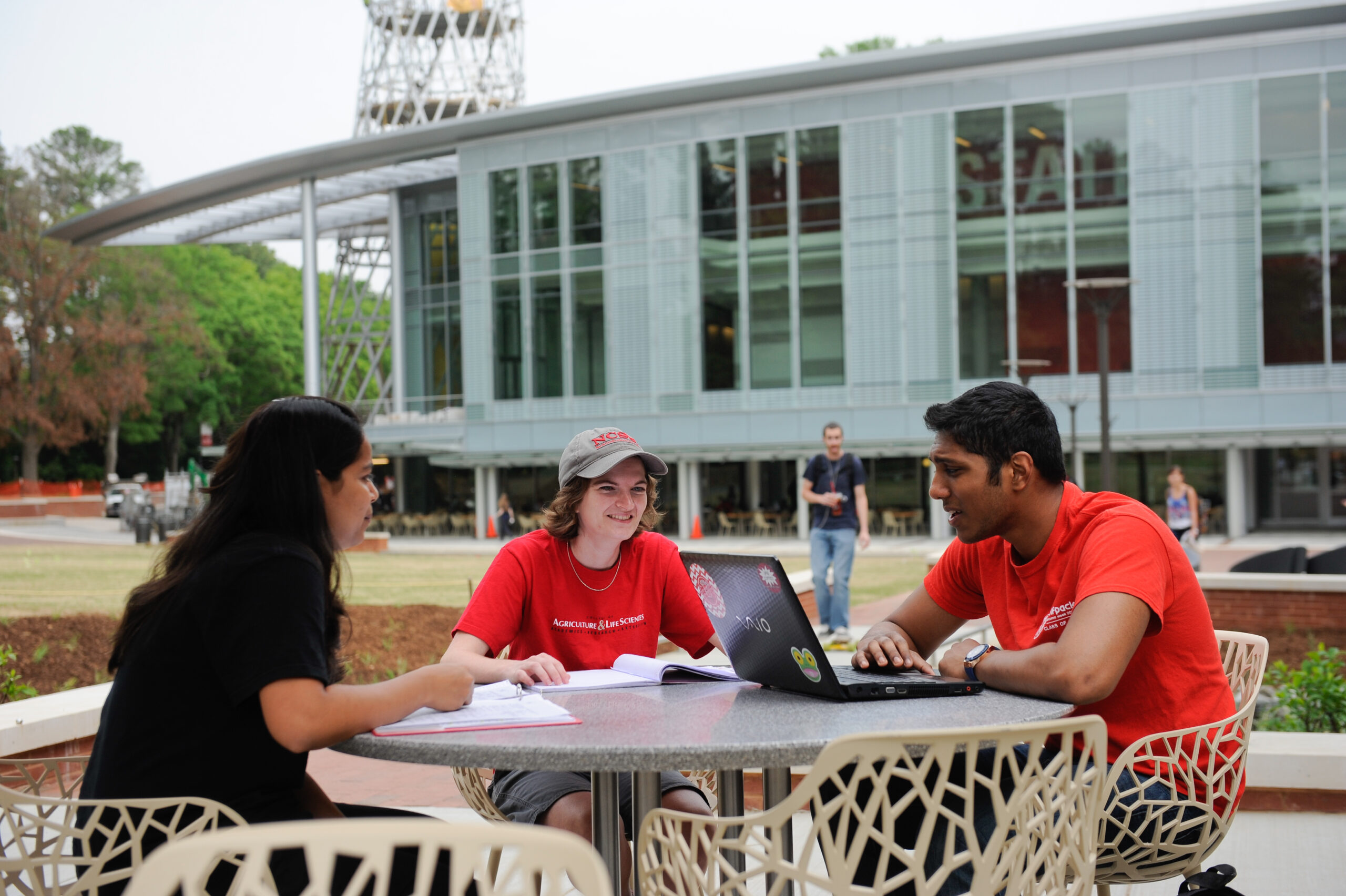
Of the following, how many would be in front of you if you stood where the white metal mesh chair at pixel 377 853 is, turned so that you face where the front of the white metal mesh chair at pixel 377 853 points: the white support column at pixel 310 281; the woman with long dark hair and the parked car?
3

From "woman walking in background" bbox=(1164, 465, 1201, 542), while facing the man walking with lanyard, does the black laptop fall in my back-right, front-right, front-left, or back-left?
front-left

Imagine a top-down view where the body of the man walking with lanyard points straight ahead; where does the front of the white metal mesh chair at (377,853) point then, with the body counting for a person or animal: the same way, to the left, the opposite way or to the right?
the opposite way

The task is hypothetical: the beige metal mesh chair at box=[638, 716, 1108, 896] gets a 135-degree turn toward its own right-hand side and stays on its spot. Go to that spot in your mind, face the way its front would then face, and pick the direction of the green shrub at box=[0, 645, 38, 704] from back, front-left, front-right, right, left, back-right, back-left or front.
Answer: back-left

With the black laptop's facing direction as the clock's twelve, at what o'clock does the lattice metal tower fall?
The lattice metal tower is roughly at 10 o'clock from the black laptop.

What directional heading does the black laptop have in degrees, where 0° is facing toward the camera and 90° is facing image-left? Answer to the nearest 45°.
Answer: approximately 225°

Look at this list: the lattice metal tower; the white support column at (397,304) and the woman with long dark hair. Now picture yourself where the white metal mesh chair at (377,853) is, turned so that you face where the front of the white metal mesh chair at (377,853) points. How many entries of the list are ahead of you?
3

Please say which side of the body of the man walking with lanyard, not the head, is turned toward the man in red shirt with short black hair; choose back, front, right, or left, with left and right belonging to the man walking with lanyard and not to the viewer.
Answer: front

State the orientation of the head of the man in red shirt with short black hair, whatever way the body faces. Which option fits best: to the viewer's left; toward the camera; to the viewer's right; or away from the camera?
to the viewer's left

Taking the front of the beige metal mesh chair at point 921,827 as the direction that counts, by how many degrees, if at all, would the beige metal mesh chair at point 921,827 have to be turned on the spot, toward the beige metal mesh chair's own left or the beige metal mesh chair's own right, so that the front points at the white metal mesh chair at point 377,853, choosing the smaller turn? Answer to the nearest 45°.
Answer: approximately 90° to the beige metal mesh chair's own left

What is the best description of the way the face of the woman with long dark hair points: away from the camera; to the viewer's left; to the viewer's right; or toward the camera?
to the viewer's right

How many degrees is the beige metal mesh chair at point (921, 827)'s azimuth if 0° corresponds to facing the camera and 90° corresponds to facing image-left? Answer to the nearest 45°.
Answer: approximately 135°

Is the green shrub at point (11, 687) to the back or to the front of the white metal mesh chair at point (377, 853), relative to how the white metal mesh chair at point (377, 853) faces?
to the front

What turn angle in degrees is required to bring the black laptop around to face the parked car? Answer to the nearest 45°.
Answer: approximately 90° to its left

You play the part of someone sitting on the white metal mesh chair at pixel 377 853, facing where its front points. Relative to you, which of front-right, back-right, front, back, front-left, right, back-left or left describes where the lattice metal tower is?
front

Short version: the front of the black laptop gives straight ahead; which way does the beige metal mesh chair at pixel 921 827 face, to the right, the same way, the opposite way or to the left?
to the left

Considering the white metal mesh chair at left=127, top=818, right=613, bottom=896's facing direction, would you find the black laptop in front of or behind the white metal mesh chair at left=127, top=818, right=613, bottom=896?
in front

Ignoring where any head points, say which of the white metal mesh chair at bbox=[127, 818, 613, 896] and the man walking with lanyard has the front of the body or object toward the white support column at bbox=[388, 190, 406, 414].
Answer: the white metal mesh chair

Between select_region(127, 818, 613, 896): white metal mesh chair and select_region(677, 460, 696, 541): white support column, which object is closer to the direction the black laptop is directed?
the white support column
